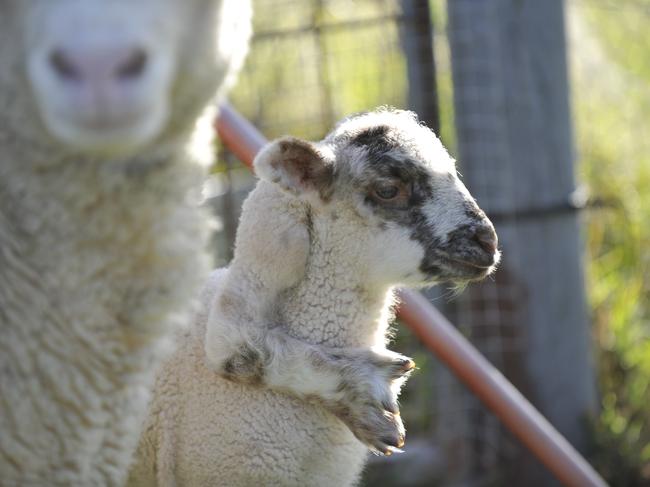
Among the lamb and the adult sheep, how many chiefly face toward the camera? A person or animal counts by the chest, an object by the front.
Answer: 1

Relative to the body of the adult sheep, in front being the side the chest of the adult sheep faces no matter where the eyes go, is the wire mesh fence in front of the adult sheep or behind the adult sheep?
behind

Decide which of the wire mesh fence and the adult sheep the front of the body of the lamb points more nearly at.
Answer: the wire mesh fence

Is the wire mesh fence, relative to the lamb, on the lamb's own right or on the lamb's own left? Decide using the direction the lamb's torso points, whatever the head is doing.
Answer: on the lamb's own left

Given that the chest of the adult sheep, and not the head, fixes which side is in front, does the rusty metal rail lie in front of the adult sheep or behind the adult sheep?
behind

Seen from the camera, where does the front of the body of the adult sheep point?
toward the camera

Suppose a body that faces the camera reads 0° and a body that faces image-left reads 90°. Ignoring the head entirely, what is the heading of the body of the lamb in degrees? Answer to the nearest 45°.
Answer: approximately 270°

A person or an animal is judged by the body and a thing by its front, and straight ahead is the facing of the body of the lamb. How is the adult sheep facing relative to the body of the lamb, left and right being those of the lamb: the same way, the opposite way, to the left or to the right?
to the right
